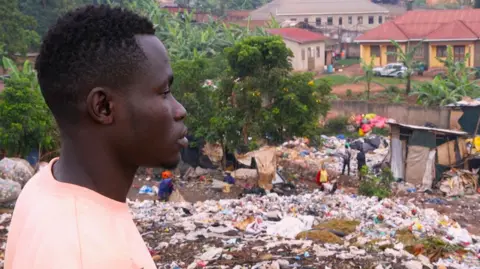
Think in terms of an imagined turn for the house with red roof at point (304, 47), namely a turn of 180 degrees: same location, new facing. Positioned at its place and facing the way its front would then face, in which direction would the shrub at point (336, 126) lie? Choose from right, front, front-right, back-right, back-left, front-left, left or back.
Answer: back-left

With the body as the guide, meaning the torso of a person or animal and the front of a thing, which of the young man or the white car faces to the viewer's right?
the young man

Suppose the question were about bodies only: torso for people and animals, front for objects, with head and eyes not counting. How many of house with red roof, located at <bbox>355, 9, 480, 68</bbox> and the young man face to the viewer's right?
1

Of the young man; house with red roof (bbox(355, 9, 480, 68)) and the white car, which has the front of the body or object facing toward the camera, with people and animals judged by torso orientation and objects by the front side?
the house with red roof

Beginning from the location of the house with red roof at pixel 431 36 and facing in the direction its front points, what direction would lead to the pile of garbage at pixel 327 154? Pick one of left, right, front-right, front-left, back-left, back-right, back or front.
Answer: front

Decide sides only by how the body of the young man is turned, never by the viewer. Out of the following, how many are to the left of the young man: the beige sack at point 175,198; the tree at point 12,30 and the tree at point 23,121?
3

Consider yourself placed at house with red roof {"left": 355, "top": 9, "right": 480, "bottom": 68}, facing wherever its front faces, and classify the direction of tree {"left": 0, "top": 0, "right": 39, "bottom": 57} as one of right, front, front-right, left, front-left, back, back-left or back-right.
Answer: front-right

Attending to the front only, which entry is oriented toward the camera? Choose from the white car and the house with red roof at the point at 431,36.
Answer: the house with red roof

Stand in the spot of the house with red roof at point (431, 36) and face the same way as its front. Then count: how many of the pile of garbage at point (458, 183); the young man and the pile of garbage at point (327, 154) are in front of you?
3

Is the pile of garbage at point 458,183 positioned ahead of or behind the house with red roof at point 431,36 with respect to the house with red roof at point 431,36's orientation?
ahead

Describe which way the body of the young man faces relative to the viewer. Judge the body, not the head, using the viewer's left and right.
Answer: facing to the right of the viewer

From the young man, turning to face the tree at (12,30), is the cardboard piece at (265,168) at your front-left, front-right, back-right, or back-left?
front-right

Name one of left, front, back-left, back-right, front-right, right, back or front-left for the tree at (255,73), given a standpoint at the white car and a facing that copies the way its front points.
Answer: left

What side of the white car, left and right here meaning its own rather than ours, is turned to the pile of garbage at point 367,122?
left

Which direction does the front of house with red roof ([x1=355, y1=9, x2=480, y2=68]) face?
toward the camera

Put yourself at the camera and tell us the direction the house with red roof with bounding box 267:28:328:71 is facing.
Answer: facing the viewer and to the right of the viewer

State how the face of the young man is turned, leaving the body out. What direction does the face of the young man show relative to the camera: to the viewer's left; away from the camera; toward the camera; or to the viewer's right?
to the viewer's right

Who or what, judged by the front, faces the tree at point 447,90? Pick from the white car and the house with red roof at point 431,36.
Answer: the house with red roof

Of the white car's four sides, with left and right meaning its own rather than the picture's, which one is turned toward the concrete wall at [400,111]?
left

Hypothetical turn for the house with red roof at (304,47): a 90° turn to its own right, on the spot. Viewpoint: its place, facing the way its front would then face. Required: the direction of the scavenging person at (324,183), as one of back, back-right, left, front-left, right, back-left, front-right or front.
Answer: front-left

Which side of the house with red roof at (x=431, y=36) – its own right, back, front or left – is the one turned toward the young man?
front
